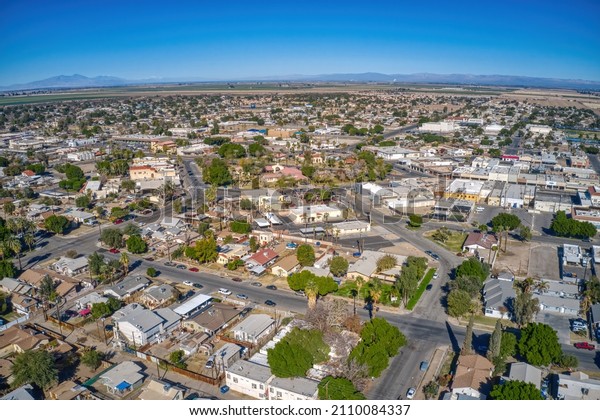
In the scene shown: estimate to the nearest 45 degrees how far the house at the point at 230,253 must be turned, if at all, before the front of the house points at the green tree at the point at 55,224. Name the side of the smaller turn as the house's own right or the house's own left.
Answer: approximately 90° to the house's own right

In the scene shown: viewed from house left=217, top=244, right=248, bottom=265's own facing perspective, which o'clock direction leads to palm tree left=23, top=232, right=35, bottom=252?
The palm tree is roughly at 2 o'clock from the house.

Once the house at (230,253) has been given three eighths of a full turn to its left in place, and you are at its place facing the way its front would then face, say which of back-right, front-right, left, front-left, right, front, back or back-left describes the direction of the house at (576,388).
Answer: front-right

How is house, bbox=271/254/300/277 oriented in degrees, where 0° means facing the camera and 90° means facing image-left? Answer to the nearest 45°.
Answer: approximately 45°

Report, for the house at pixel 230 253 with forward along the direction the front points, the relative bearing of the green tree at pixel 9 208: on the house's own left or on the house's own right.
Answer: on the house's own right

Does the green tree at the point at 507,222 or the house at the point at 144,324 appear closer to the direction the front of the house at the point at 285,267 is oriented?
the house

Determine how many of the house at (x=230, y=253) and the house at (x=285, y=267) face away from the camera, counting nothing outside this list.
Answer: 0

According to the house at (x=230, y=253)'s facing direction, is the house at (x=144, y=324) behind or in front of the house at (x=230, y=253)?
in front

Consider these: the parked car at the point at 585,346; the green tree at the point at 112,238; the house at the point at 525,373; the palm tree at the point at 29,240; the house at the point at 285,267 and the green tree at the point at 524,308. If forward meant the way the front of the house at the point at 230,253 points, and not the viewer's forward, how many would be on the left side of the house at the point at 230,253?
4

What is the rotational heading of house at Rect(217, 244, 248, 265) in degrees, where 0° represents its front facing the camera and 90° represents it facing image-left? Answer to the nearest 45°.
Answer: approximately 45°

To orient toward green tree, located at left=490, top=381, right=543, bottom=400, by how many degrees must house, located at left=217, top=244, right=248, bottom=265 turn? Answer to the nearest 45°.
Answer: approximately 90° to its left
